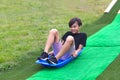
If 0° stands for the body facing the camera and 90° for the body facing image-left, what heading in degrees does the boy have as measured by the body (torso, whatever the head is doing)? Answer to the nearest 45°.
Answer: approximately 45°
